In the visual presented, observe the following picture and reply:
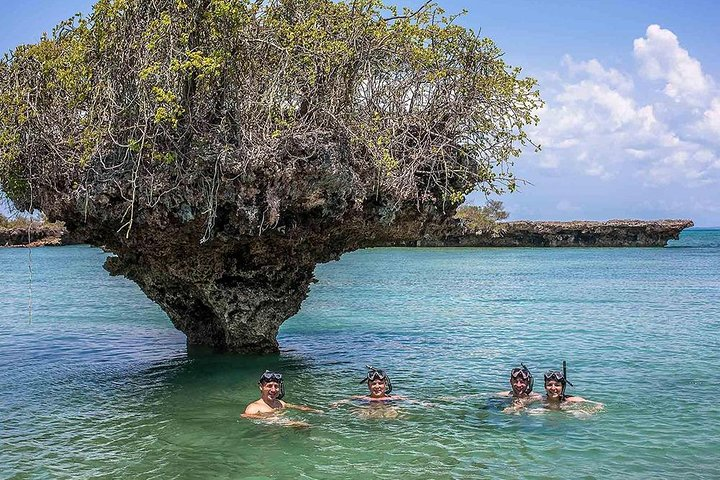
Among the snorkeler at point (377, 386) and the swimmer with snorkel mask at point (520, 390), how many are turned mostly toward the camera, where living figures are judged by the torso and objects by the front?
2

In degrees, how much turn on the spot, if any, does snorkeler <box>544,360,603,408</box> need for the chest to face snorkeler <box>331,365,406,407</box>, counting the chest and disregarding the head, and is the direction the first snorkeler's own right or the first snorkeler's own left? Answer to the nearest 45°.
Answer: approximately 90° to the first snorkeler's own right

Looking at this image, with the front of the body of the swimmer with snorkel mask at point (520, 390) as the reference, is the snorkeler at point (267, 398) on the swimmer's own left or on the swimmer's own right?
on the swimmer's own right

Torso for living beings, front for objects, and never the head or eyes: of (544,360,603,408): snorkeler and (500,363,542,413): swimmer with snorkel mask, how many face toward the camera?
2

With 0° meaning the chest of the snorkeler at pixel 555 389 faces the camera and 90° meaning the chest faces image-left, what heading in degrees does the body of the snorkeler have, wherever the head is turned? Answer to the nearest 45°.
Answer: approximately 0°

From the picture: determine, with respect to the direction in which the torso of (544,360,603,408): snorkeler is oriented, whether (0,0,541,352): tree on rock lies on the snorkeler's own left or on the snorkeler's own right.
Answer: on the snorkeler's own right

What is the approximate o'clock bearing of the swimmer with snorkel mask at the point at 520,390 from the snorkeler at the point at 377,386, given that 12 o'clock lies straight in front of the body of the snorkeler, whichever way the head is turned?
The swimmer with snorkel mask is roughly at 9 o'clock from the snorkeler.

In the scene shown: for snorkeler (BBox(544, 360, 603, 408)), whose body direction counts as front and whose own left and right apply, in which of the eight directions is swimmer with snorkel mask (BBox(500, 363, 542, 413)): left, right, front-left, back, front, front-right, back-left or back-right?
right

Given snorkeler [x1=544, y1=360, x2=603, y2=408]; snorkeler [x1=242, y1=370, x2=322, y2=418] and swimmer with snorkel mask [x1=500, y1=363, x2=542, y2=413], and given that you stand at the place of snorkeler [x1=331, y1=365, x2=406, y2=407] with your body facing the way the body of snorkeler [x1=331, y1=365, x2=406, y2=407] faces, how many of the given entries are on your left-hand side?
2
